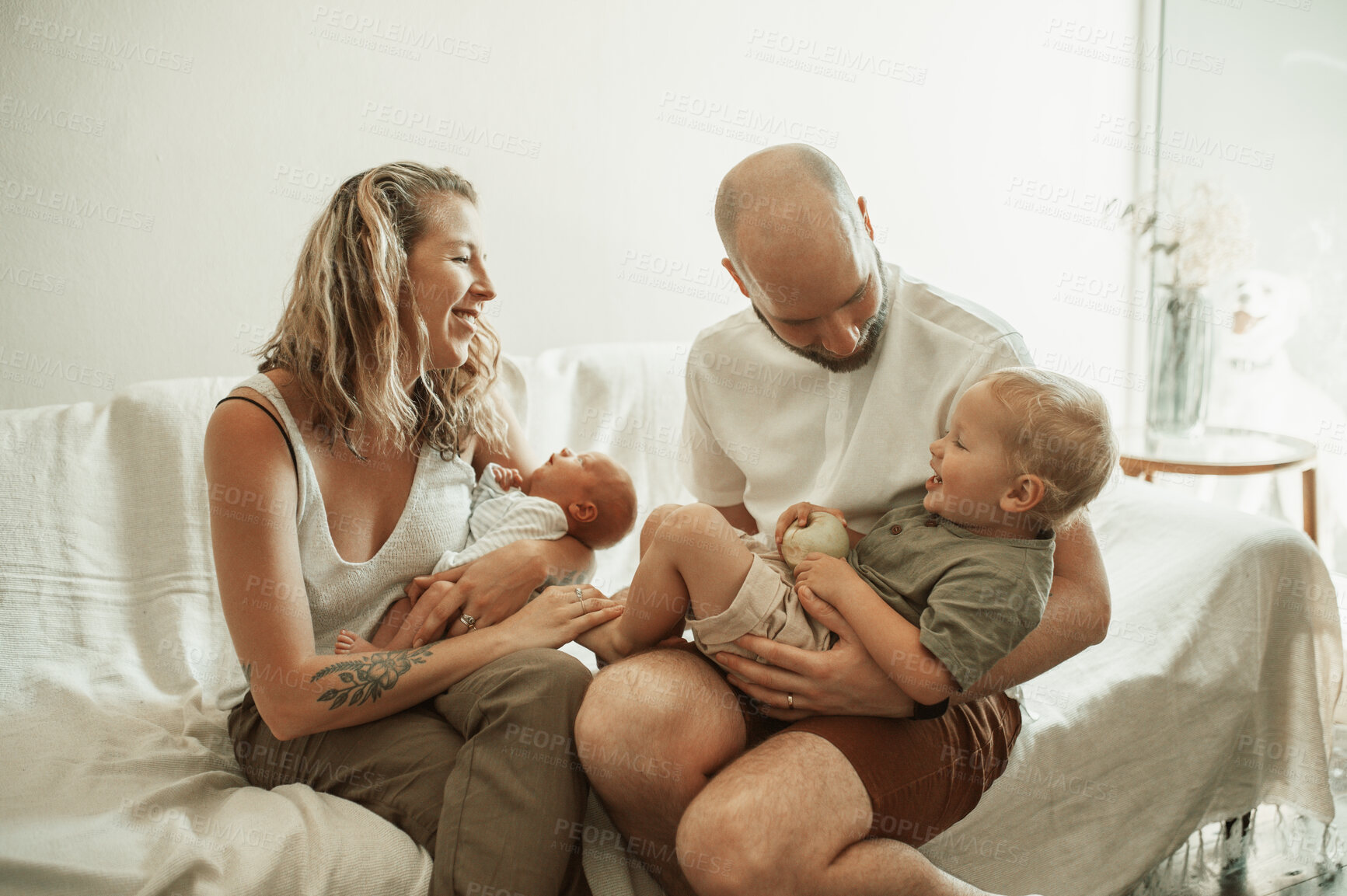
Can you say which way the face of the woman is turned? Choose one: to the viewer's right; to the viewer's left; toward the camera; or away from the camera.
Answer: to the viewer's right

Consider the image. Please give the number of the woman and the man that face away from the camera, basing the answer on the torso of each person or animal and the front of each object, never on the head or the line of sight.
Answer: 0

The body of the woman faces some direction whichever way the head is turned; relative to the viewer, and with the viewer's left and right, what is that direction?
facing the viewer and to the right of the viewer
